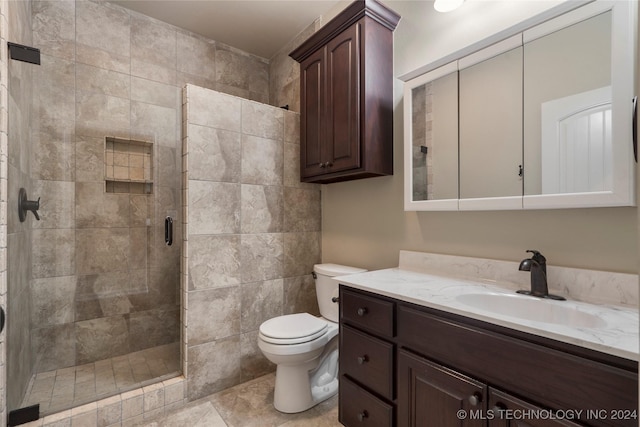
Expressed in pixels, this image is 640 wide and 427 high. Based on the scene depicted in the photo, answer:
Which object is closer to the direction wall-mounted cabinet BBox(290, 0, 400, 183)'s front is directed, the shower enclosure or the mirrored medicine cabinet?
the shower enclosure

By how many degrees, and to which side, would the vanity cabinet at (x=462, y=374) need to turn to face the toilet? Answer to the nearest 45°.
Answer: approximately 45° to its right

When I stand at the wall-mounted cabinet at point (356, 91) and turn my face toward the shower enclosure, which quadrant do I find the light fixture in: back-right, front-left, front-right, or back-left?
back-left

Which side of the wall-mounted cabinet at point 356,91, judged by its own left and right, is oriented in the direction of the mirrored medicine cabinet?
left

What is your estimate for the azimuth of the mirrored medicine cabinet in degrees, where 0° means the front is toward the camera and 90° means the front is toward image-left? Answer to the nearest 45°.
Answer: approximately 45°

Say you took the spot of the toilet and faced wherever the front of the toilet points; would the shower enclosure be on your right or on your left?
on your right
